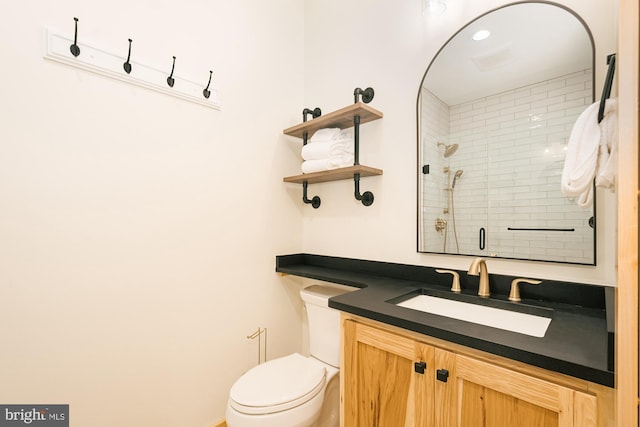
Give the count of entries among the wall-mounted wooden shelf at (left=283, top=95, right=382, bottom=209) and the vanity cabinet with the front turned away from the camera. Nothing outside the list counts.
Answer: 0

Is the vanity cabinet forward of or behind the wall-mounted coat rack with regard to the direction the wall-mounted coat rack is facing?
forward

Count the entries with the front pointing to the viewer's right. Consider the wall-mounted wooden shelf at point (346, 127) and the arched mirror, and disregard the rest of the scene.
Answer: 0

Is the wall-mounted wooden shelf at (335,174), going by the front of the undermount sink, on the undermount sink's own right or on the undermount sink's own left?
on the undermount sink's own right

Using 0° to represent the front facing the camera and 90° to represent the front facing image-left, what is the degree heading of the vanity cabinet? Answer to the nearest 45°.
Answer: approximately 45°

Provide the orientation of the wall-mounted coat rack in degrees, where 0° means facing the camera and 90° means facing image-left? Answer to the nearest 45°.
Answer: approximately 315°

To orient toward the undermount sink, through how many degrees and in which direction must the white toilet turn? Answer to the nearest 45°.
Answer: approximately 135° to its left
